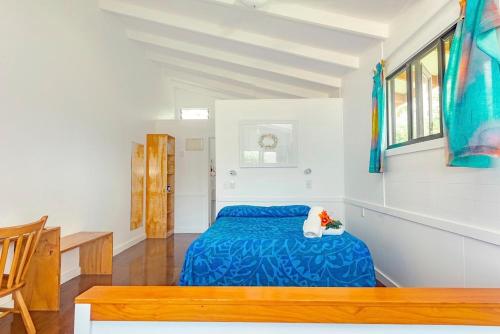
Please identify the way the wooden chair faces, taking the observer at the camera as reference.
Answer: facing away from the viewer and to the left of the viewer

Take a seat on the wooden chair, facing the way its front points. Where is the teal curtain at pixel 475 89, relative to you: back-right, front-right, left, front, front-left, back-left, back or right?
back

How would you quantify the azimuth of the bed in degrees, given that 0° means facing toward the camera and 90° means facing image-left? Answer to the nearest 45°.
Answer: approximately 0°

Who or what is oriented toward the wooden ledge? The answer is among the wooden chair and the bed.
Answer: the bed

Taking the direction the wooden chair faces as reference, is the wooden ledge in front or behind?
behind

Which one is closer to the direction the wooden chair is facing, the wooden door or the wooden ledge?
the wooden door

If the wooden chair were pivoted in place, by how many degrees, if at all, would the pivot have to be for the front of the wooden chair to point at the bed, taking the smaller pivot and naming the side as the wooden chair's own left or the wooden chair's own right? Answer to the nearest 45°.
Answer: approximately 180°

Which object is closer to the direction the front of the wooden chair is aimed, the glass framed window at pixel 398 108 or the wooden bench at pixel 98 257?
the wooden bench

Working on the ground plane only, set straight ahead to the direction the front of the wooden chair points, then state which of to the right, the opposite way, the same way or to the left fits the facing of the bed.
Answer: to the left

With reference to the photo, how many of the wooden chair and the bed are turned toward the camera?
1

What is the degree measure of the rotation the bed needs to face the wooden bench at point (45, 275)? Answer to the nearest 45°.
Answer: approximately 90° to its right

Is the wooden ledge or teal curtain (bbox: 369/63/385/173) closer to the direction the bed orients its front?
the wooden ledge
